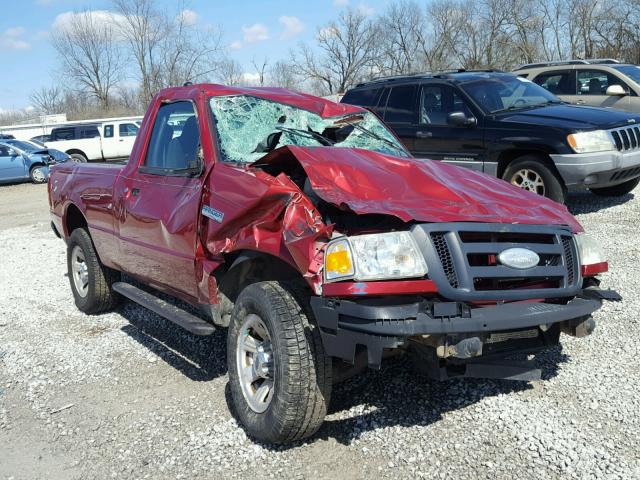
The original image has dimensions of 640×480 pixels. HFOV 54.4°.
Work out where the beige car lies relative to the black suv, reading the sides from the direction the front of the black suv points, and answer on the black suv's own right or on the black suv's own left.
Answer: on the black suv's own left

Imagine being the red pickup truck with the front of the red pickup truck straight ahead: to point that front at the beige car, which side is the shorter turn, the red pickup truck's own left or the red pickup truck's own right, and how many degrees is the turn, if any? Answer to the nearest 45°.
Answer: approximately 90° to the red pickup truck's own left

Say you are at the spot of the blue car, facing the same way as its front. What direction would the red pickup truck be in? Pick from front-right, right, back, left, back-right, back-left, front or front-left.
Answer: right

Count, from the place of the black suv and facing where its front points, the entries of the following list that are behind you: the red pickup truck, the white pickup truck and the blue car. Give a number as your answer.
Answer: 2

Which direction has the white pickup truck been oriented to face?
to the viewer's right

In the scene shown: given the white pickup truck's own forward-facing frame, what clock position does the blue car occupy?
The blue car is roughly at 4 o'clock from the white pickup truck.

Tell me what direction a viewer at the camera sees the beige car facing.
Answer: facing the viewer and to the right of the viewer

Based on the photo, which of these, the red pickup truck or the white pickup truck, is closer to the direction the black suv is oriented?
the red pickup truck
